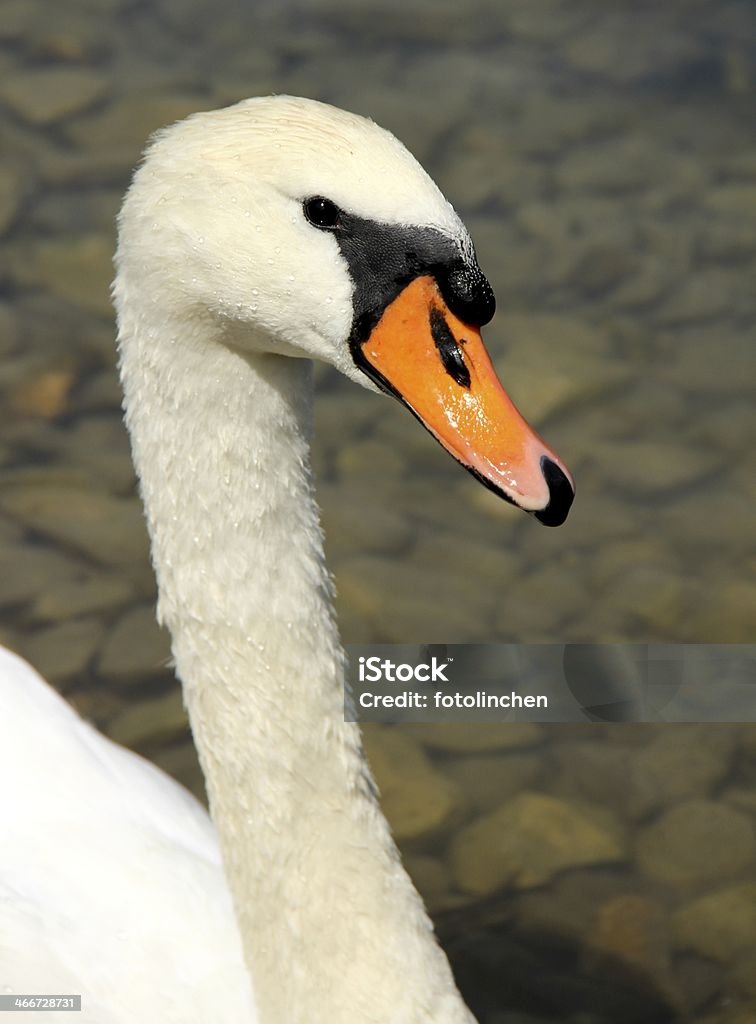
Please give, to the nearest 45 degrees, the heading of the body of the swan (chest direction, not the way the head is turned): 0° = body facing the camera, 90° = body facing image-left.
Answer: approximately 270°
